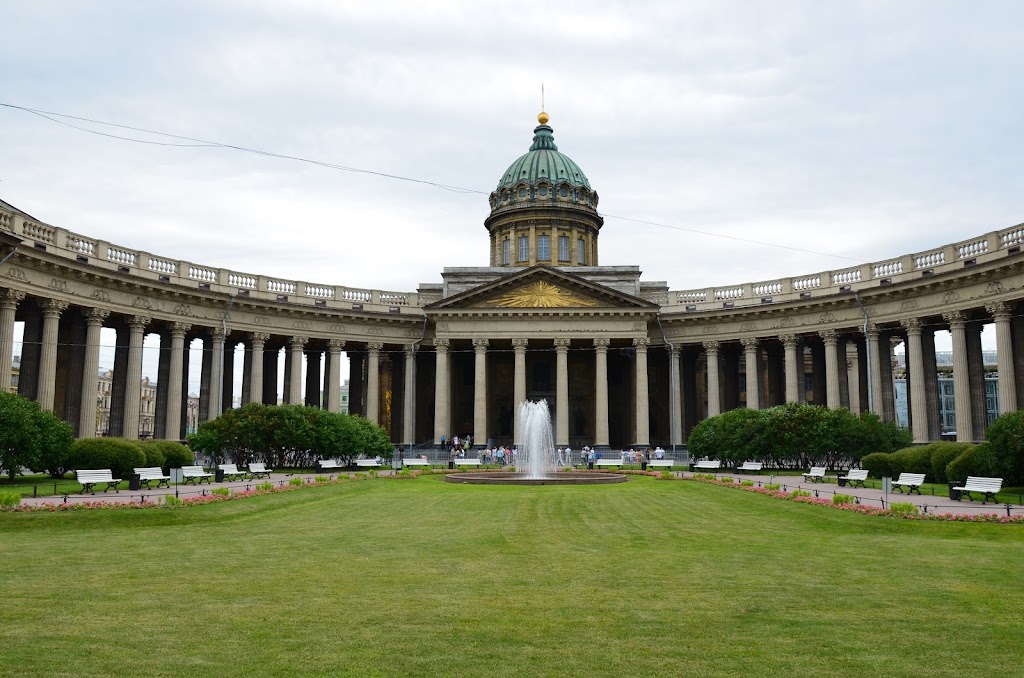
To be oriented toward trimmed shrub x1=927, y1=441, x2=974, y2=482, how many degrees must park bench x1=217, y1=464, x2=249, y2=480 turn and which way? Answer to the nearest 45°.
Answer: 0° — it already faces it

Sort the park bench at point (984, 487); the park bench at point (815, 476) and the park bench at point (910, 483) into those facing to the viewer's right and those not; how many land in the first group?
0

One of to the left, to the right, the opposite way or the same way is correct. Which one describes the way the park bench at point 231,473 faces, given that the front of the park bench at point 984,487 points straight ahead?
to the left

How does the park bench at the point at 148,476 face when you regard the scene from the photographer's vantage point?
facing the viewer and to the right of the viewer

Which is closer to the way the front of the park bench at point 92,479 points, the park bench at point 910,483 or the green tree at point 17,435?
the park bench

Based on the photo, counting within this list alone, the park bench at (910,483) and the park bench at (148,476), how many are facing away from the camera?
0

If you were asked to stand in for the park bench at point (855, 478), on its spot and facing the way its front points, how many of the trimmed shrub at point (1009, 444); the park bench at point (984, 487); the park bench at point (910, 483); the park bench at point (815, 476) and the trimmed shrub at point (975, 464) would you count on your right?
1

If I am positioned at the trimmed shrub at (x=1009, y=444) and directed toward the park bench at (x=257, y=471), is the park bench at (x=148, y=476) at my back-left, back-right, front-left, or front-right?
front-left

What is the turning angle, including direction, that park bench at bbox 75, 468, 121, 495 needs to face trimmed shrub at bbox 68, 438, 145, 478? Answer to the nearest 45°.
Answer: approximately 135° to its left

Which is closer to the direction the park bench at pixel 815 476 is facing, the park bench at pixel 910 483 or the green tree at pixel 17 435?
the green tree

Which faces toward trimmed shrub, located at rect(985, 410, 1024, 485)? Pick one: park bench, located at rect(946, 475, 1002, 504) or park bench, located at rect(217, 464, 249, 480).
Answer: park bench, located at rect(217, 464, 249, 480)

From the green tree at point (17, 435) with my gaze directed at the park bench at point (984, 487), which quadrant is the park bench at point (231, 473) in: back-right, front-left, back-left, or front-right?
front-left

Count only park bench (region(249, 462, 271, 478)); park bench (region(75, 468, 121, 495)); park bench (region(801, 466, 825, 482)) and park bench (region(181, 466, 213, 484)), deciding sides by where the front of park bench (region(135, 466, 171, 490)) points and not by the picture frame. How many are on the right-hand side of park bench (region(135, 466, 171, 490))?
1

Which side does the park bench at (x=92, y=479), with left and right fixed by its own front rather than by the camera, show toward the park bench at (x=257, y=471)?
left

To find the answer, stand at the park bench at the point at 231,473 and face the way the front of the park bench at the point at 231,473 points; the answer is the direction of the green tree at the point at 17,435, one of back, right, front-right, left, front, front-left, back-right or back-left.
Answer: right

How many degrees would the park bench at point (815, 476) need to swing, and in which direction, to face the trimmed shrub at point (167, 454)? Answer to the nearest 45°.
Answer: approximately 45° to its right

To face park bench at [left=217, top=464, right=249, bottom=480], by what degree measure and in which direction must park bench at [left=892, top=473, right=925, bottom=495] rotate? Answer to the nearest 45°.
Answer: approximately 45° to its right

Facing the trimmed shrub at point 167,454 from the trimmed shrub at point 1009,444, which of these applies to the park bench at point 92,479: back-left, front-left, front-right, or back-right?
front-left

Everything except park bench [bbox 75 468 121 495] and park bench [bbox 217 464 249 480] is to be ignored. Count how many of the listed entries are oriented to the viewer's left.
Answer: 0
